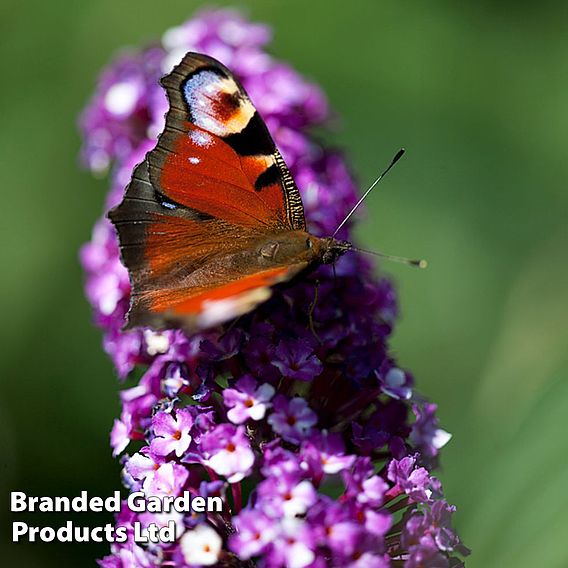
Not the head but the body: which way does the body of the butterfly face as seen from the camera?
to the viewer's right
